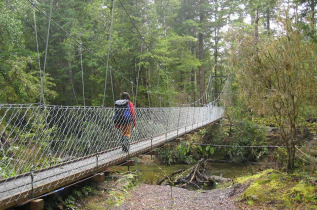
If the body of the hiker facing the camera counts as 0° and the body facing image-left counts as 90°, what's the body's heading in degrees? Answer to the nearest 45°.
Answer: approximately 225°
